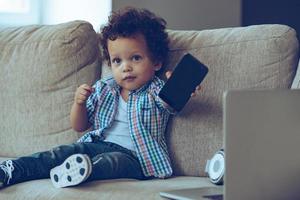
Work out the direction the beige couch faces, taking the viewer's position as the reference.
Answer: facing the viewer

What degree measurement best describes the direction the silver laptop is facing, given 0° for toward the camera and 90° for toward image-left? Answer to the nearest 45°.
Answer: approximately 135°
